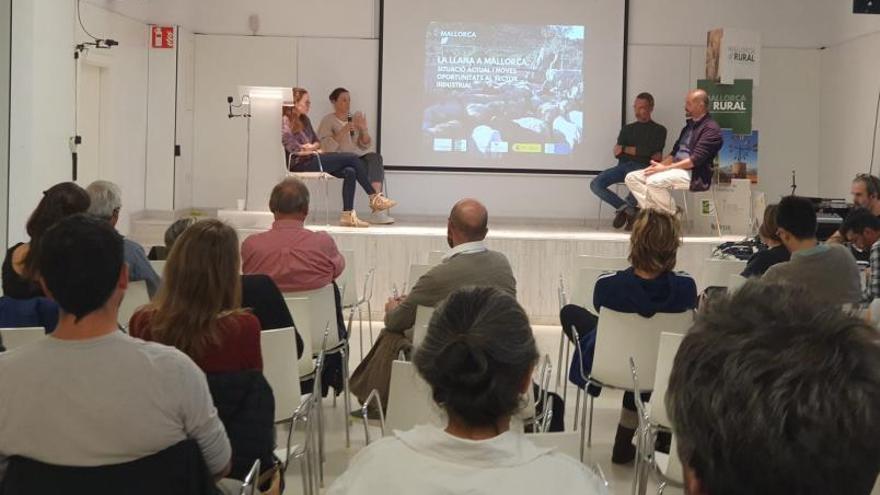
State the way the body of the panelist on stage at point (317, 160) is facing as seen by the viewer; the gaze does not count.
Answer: to the viewer's right

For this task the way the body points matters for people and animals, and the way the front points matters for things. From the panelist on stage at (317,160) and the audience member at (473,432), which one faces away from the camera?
the audience member

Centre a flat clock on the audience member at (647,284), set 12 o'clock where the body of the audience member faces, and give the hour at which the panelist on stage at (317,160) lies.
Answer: The panelist on stage is roughly at 11 o'clock from the audience member.

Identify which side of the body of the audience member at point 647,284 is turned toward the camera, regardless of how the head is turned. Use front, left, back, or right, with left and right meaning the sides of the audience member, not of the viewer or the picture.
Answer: back

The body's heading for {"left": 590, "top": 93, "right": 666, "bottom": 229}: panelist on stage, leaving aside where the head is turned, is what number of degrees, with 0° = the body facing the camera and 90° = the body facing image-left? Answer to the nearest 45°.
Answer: approximately 45°

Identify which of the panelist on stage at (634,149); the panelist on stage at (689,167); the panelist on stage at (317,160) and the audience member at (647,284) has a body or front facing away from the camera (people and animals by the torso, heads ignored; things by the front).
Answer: the audience member

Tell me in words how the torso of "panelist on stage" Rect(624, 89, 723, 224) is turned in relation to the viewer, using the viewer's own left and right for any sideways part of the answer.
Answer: facing to the left of the viewer

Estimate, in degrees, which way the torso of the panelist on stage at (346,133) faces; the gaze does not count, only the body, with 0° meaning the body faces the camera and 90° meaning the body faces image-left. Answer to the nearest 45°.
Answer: approximately 315°

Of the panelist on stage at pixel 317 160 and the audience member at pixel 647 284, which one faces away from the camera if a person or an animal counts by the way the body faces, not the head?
the audience member

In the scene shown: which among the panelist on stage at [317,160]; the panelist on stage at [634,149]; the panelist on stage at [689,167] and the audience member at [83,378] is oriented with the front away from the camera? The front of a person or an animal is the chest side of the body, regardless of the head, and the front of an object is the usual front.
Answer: the audience member

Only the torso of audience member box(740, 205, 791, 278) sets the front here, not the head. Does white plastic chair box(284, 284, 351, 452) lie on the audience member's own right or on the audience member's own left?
on the audience member's own left

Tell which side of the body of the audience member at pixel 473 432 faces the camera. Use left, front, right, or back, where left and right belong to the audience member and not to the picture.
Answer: back

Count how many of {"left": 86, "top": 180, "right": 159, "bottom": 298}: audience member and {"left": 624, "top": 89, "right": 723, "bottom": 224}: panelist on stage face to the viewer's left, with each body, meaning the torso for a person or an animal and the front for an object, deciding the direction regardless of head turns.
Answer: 1

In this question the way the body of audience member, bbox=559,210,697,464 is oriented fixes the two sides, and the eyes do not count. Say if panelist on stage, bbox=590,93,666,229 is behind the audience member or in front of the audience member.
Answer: in front

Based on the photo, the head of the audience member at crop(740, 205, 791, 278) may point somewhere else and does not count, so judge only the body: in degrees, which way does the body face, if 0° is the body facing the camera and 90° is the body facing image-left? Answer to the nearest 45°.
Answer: approximately 135°
